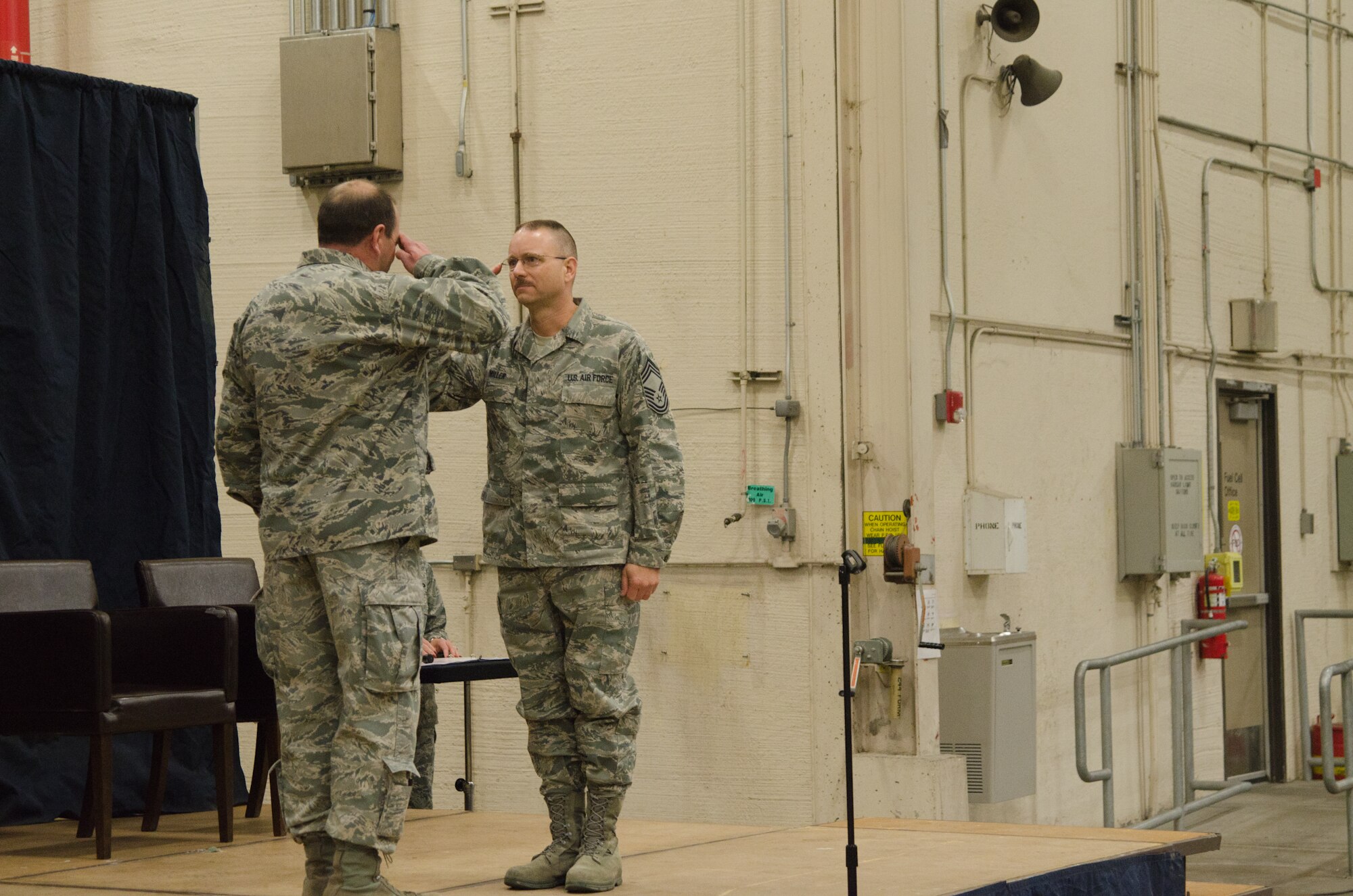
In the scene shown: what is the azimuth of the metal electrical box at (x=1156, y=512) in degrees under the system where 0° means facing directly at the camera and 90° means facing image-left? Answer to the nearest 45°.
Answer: approximately 315°

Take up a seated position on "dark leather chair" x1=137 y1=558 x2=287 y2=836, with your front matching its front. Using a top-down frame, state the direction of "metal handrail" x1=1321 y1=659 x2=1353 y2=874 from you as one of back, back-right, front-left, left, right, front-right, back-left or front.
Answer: front-left

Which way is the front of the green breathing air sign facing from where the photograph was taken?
facing the viewer

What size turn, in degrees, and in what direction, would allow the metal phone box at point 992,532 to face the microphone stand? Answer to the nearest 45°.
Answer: approximately 45° to its right

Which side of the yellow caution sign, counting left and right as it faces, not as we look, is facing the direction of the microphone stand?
front

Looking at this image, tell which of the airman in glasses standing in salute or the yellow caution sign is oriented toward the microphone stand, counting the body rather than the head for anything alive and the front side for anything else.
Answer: the yellow caution sign

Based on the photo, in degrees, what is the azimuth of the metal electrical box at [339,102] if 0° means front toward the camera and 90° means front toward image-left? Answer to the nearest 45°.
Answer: approximately 45°

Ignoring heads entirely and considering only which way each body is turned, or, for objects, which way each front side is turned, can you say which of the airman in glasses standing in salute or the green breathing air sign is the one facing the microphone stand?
the green breathing air sign

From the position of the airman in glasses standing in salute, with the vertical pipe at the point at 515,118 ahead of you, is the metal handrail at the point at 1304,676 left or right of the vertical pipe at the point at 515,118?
right

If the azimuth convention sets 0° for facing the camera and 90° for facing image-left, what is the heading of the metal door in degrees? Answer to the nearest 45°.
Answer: approximately 315°

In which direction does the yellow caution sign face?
toward the camera

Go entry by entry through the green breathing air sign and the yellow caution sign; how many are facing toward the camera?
2

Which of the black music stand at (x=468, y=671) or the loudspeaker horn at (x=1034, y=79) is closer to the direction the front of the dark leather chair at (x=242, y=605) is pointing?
the black music stand
